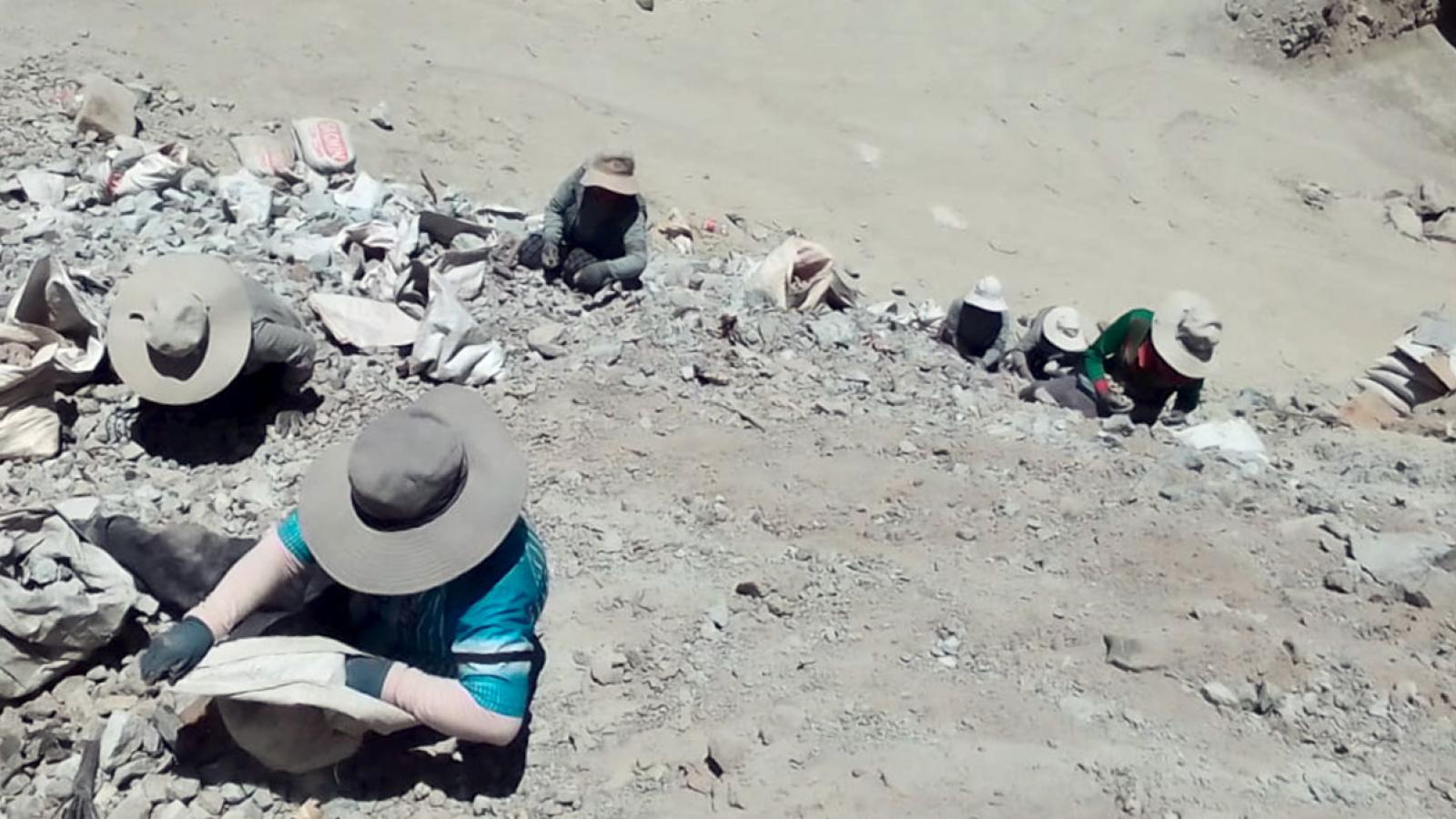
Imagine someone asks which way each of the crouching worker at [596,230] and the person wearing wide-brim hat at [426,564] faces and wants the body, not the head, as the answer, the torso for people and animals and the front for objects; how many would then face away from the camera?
0

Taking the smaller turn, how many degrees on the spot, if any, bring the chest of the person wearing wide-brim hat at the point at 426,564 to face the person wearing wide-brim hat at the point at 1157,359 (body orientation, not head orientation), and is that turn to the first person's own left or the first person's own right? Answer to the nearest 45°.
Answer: approximately 180°

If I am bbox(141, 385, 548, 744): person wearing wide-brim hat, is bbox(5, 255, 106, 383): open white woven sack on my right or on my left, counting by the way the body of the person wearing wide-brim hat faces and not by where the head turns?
on my right

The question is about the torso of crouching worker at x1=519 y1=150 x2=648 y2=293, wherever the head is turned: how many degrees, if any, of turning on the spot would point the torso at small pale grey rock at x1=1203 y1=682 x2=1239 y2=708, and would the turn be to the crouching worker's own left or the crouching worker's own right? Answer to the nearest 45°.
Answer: approximately 90° to the crouching worker's own left

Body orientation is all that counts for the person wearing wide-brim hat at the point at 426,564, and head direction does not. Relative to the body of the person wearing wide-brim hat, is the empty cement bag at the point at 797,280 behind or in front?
behind

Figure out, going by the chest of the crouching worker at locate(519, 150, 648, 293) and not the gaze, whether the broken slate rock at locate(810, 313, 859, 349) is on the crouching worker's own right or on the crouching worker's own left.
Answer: on the crouching worker's own left

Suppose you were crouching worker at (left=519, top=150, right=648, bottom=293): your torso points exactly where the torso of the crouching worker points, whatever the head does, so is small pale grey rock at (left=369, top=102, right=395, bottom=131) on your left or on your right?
on your right

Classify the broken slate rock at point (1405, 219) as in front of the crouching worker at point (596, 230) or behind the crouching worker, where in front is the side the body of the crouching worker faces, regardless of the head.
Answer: behind

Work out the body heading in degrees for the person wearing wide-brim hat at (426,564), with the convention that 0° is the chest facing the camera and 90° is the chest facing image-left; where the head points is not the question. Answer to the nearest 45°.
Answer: approximately 45°

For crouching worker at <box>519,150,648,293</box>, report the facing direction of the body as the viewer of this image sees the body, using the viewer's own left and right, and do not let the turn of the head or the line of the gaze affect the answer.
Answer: facing the viewer and to the left of the viewer

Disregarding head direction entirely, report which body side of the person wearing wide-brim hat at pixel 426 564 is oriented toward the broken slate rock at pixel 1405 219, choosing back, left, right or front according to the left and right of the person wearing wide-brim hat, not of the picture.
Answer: back
